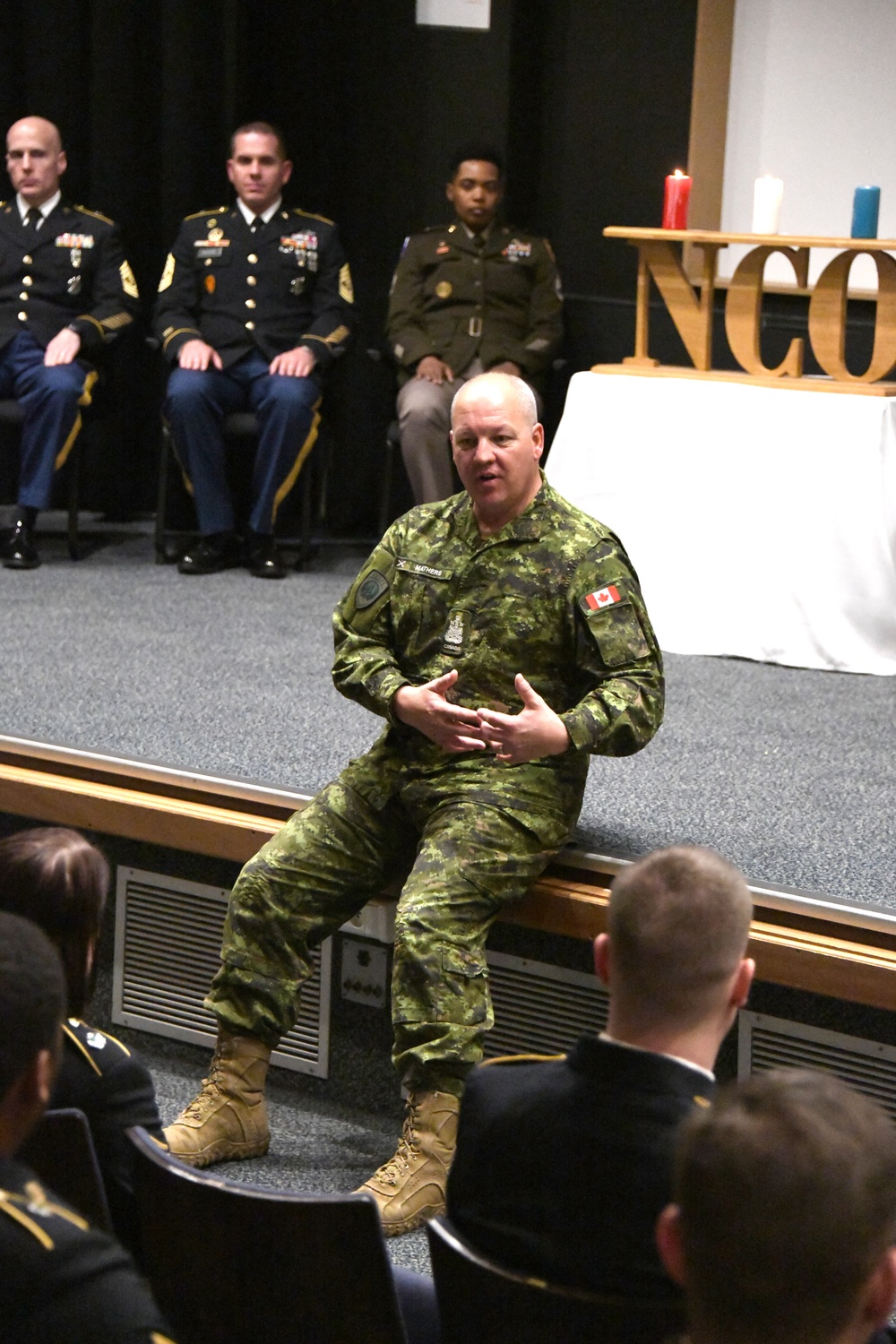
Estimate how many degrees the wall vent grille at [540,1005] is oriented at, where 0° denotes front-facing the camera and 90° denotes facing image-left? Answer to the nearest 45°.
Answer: approximately 45°

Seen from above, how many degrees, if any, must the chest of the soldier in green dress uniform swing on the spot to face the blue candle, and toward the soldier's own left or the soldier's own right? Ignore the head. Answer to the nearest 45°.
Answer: approximately 45° to the soldier's own left

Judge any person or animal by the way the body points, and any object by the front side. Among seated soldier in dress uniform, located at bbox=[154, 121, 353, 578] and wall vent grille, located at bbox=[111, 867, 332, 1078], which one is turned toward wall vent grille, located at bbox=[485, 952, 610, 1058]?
the seated soldier in dress uniform

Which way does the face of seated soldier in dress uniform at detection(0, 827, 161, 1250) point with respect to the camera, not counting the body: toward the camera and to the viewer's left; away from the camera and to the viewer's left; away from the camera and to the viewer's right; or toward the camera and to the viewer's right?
away from the camera and to the viewer's right

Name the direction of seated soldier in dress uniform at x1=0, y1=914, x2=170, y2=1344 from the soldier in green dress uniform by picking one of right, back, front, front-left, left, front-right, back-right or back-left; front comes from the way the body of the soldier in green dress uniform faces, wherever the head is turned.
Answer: front

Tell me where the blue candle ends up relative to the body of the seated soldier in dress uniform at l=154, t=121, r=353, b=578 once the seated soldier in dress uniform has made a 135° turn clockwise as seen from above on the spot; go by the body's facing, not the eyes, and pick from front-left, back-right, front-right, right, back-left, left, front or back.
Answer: back

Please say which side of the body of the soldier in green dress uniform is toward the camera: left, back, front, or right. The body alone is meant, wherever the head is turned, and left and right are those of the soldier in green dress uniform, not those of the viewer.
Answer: front

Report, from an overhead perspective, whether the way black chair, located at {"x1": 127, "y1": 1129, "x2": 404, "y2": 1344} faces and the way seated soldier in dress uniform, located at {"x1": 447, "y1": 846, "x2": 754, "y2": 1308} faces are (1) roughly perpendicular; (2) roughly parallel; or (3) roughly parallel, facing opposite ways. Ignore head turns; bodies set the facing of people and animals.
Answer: roughly parallel

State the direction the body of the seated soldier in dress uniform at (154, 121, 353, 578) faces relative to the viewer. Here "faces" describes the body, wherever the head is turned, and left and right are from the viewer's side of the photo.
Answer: facing the viewer

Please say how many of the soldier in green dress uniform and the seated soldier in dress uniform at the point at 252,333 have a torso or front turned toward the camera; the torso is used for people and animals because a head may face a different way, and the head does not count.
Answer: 2

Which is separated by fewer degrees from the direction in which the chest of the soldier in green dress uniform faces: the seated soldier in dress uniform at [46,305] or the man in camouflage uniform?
the man in camouflage uniform

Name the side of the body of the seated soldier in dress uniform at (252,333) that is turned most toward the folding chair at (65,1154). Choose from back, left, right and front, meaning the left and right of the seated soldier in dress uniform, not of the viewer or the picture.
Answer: front

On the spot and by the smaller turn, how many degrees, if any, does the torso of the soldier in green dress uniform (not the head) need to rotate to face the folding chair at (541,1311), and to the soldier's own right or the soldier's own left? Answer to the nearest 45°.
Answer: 0° — they already face it

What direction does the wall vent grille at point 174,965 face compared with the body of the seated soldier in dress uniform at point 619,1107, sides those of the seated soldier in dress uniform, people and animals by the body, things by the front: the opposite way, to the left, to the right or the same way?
the opposite way

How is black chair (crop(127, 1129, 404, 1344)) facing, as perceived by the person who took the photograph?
facing away from the viewer and to the right of the viewer
